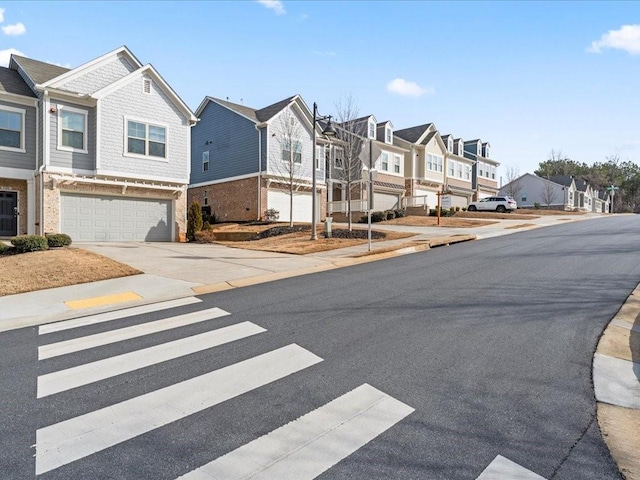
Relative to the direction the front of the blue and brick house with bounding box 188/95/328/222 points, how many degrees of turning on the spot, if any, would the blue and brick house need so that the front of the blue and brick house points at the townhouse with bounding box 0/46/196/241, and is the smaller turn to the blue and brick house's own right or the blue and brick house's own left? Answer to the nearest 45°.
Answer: approximately 90° to the blue and brick house's own right

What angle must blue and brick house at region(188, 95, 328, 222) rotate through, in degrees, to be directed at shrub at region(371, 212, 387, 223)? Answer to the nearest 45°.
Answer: approximately 45° to its left

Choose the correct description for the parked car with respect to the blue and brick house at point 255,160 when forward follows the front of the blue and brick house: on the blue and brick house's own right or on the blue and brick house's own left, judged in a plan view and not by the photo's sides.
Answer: on the blue and brick house's own left

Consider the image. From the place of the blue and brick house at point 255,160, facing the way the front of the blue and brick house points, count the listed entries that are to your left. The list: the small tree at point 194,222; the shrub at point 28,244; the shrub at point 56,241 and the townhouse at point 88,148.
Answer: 0

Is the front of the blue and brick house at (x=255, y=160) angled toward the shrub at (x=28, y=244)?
no

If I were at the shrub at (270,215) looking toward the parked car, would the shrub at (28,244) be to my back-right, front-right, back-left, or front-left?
back-right

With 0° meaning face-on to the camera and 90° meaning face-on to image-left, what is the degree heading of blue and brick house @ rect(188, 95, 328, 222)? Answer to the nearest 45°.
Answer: approximately 315°

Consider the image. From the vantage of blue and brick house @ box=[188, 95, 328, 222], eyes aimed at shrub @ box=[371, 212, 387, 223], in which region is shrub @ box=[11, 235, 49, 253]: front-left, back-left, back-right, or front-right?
back-right
